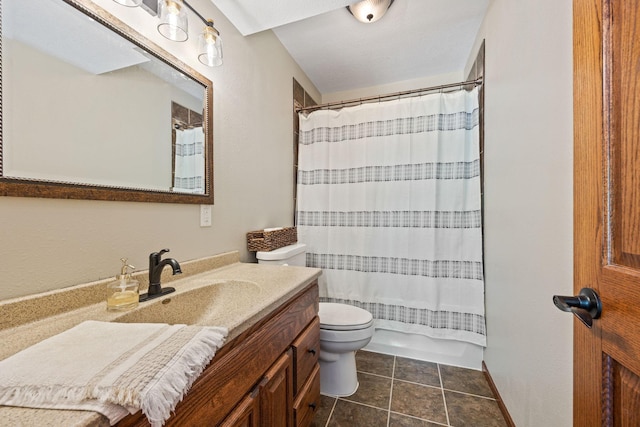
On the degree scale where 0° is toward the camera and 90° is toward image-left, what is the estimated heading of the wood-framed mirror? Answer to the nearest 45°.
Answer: approximately 315°

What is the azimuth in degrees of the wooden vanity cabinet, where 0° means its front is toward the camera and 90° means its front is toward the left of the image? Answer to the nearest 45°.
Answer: approximately 315°

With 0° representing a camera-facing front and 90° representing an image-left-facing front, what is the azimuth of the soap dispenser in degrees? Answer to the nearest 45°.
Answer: approximately 315°

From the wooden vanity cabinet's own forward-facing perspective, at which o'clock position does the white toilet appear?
The white toilet is roughly at 9 o'clock from the wooden vanity cabinet.

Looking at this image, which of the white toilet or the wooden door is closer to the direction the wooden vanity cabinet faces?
the wooden door

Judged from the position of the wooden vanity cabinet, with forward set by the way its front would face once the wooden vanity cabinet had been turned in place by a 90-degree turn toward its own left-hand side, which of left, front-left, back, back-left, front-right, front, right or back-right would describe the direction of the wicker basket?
front-left
